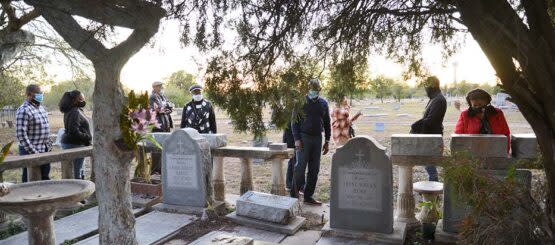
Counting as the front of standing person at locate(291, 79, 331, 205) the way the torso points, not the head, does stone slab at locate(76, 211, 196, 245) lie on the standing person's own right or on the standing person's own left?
on the standing person's own right

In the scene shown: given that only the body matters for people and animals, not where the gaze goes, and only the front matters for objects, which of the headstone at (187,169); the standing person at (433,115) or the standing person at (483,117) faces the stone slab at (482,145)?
the standing person at (483,117)

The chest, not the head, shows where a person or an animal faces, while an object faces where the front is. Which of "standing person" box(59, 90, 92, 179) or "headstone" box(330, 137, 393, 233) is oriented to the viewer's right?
the standing person

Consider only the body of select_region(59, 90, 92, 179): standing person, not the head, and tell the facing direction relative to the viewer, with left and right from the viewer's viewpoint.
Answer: facing to the right of the viewer

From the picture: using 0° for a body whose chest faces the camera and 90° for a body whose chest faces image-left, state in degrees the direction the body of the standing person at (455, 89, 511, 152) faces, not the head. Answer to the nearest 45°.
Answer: approximately 0°

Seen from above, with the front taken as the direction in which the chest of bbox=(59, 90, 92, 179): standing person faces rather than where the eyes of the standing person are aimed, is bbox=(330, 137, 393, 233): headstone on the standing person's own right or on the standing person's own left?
on the standing person's own right

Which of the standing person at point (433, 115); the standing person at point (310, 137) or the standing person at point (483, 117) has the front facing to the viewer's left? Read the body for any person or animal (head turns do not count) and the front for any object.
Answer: the standing person at point (433, 115)

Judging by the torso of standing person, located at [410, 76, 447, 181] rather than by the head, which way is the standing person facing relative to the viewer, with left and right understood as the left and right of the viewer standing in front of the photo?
facing to the left of the viewer
